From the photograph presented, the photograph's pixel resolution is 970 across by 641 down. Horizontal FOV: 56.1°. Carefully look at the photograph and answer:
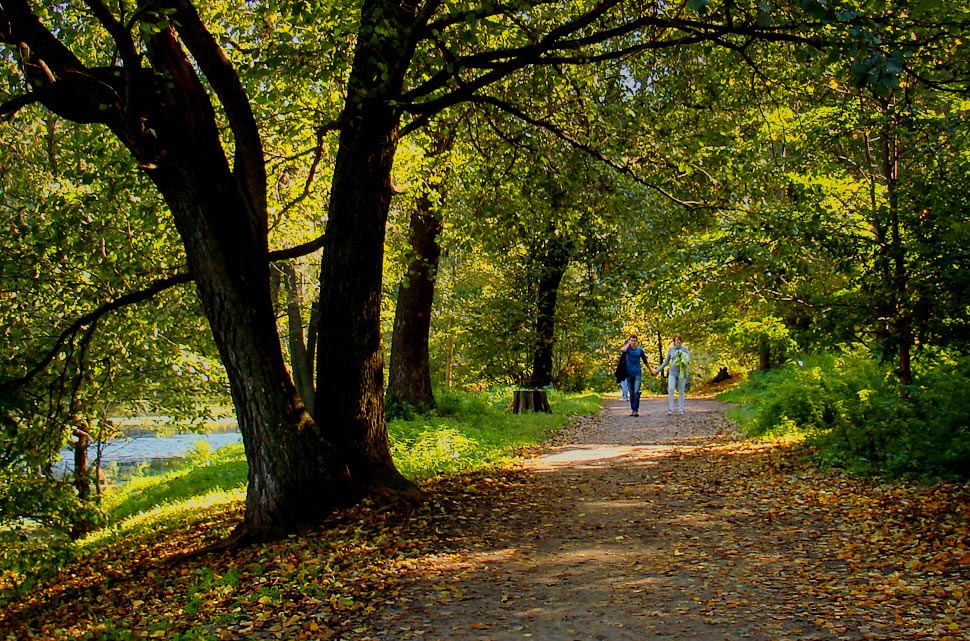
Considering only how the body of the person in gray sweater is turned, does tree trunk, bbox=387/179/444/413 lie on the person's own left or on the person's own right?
on the person's own right

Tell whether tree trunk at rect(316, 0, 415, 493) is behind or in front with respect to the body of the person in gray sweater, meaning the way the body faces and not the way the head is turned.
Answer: in front

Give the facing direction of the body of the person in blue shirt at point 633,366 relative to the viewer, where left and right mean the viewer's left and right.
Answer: facing the viewer

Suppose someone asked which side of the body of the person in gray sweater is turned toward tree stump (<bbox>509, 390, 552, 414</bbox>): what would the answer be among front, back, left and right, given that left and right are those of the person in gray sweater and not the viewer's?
right

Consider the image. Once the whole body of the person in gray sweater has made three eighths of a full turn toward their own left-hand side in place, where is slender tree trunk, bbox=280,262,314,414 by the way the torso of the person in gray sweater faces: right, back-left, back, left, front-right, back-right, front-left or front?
back

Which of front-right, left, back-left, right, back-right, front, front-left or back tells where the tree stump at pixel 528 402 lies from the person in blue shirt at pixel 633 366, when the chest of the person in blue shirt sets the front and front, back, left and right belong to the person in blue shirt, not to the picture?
front-right

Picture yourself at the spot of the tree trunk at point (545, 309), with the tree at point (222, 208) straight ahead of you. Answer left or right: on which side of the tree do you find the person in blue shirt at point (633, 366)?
left

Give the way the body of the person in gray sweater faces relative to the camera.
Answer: toward the camera

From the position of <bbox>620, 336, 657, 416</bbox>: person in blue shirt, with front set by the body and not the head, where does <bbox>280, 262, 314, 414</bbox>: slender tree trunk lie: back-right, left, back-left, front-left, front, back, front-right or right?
front-right

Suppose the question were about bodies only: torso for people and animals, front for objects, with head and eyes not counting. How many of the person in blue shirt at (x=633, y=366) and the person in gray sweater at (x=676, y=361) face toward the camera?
2

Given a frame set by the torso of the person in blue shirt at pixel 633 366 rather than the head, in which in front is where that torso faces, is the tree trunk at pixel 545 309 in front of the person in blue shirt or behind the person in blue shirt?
behind

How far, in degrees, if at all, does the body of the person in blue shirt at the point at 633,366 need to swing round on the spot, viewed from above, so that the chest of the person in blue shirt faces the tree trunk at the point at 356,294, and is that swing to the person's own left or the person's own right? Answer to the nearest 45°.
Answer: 0° — they already face it
